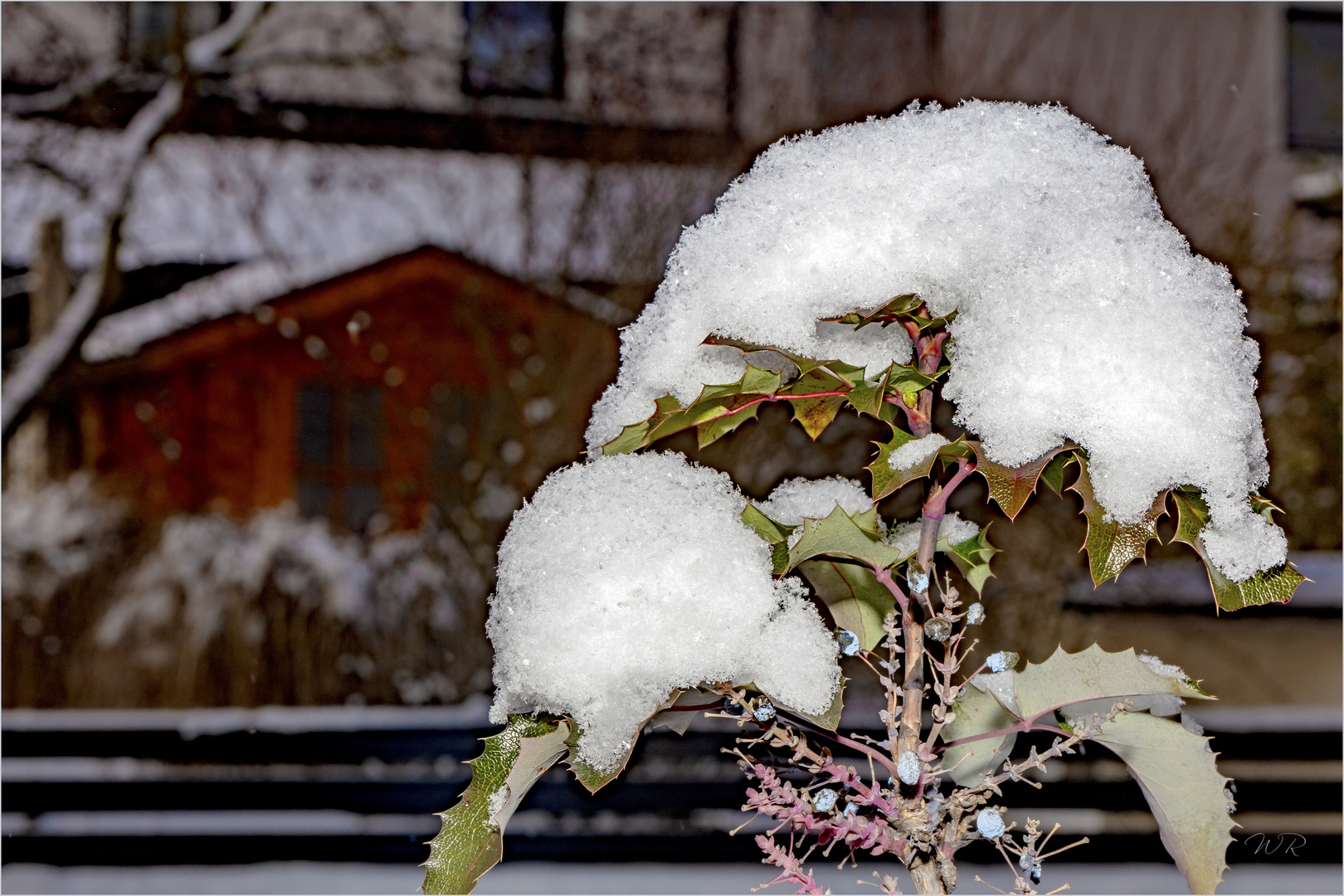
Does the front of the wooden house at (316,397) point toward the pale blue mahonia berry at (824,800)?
yes

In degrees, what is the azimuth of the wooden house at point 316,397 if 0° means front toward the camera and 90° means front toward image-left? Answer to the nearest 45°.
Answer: approximately 0°

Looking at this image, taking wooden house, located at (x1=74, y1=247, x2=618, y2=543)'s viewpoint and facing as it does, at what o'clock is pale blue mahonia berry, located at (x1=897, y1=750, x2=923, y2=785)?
The pale blue mahonia berry is roughly at 12 o'clock from the wooden house.

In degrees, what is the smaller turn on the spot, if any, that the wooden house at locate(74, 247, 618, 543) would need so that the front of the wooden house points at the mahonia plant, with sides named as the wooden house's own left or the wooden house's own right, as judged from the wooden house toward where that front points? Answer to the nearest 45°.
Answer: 0° — it already faces it

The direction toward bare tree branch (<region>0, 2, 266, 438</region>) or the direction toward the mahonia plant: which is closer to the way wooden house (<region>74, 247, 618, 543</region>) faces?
the mahonia plant

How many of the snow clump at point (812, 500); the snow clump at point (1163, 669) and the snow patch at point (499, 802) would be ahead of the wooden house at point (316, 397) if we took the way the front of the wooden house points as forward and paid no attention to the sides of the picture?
3

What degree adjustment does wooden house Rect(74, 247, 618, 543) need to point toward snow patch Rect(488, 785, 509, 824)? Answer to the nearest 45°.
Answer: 0° — it already faces it
